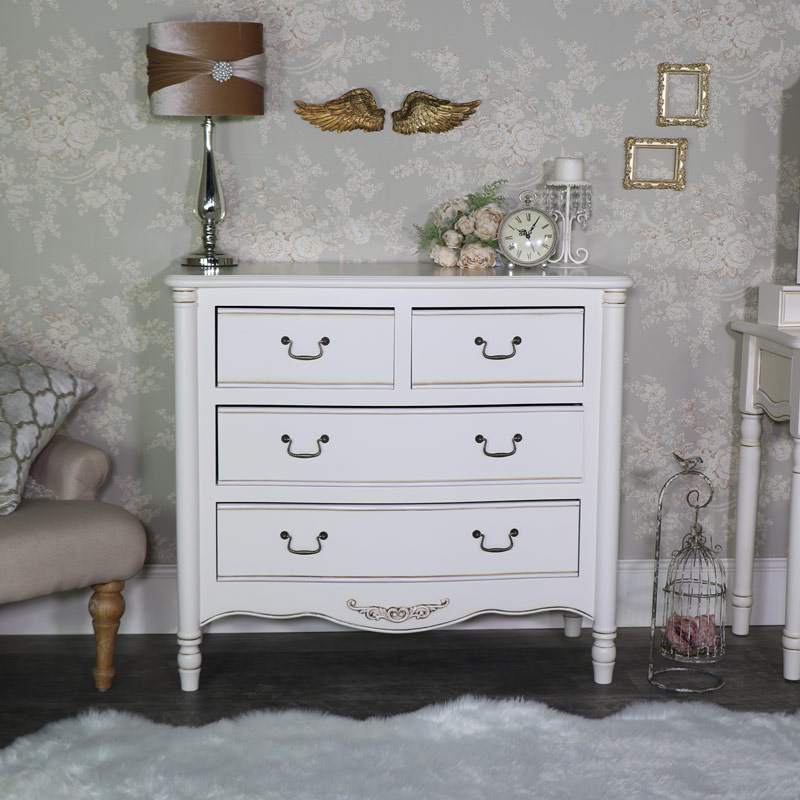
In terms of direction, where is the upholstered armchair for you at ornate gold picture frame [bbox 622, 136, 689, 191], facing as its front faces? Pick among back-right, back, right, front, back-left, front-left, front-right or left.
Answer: front-right

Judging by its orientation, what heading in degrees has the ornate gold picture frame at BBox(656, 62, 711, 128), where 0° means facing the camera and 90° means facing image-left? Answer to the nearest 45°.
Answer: approximately 0°

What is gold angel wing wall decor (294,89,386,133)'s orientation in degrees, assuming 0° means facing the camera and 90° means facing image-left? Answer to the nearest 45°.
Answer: approximately 0°

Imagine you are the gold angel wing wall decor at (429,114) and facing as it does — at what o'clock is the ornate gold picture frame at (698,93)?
The ornate gold picture frame is roughly at 9 o'clock from the gold angel wing wall decor.

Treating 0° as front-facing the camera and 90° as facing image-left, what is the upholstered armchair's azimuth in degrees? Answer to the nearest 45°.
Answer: approximately 315°
